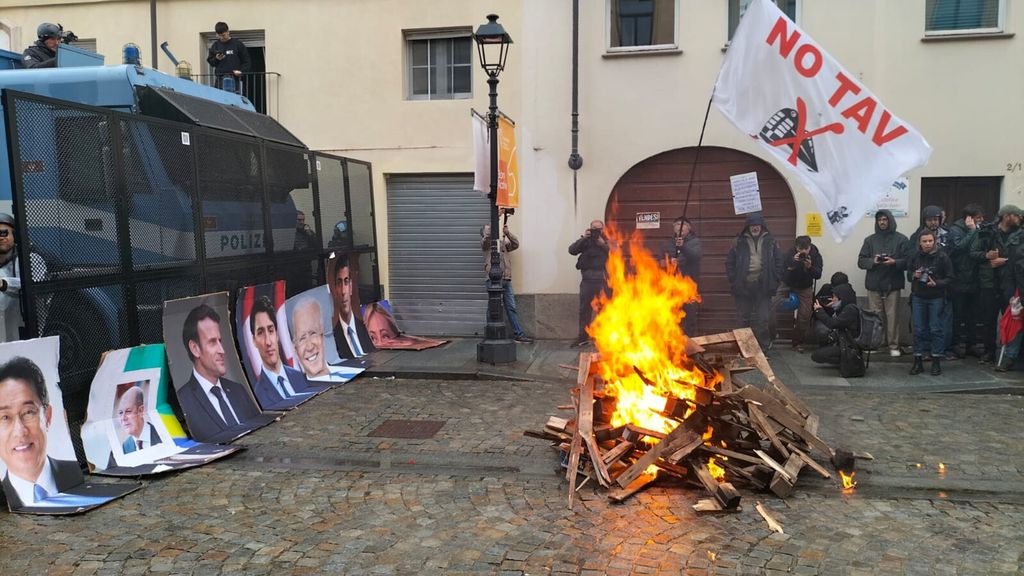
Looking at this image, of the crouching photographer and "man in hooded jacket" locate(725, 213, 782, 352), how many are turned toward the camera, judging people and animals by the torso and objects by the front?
1

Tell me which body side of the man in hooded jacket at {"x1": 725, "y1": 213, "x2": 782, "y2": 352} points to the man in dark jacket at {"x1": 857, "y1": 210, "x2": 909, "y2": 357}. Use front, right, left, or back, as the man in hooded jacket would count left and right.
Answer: left

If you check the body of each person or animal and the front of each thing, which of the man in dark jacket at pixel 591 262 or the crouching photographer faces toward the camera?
the man in dark jacket

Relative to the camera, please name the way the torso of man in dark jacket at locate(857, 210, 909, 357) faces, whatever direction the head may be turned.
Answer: toward the camera

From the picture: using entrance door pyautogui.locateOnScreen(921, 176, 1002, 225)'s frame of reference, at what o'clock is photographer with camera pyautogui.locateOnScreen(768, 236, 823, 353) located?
The photographer with camera is roughly at 2 o'clock from the entrance door.

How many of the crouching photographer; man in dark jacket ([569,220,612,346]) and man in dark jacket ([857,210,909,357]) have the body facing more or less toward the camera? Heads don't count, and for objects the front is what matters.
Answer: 2

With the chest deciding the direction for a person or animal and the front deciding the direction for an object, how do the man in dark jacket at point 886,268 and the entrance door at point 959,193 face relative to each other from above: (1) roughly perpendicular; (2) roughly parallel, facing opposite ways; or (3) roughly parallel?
roughly parallel

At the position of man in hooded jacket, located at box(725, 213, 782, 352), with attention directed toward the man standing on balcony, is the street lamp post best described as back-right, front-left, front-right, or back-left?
front-left

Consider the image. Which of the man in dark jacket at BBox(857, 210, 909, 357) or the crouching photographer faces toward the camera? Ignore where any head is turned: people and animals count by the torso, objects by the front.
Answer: the man in dark jacket

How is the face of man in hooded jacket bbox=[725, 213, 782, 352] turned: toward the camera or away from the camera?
toward the camera

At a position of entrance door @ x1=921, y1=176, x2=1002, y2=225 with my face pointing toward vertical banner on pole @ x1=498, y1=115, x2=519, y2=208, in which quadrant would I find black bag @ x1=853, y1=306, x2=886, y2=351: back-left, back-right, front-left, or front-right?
front-left

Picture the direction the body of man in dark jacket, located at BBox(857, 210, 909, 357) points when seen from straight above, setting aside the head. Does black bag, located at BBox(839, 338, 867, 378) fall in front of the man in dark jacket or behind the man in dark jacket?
in front

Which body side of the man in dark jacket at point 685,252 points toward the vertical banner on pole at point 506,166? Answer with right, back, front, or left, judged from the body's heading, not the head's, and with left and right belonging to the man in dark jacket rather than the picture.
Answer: right

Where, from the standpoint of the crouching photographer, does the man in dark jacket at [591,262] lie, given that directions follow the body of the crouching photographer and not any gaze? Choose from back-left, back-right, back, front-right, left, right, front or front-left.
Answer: front

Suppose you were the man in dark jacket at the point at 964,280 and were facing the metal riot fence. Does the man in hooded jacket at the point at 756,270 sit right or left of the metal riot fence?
right

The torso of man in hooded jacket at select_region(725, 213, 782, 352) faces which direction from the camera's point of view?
toward the camera

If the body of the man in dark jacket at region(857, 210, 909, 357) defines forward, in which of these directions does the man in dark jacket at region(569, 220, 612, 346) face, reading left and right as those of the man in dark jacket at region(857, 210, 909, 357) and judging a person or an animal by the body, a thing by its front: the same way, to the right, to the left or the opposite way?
the same way

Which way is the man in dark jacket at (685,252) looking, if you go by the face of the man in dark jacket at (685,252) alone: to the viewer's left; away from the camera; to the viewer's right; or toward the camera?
toward the camera

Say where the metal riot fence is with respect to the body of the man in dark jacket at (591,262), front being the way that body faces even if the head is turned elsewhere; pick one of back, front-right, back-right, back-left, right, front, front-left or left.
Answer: front-right

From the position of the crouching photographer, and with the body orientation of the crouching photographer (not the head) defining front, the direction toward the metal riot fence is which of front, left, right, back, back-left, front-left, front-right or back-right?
front-left

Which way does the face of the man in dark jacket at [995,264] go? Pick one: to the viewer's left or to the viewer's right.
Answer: to the viewer's left
